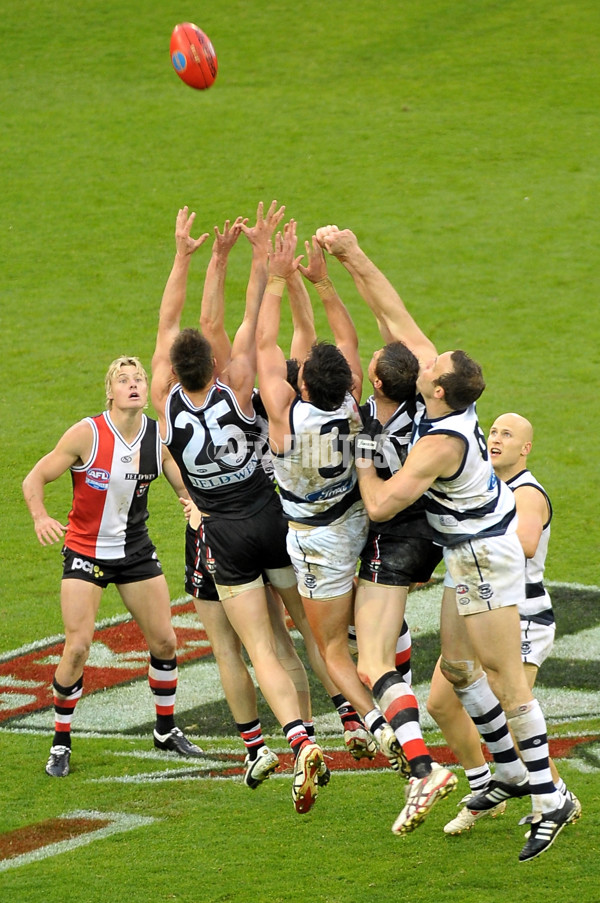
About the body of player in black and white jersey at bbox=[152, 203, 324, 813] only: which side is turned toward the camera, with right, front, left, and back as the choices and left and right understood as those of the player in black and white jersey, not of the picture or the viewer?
back

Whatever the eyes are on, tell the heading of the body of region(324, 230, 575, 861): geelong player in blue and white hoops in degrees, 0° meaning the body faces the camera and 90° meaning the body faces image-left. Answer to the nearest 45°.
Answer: approximately 90°

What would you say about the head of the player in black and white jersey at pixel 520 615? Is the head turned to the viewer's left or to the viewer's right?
to the viewer's left

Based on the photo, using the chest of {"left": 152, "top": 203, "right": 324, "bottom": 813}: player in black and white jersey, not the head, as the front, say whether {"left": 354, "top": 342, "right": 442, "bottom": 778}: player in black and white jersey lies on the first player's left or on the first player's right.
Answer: on the first player's right

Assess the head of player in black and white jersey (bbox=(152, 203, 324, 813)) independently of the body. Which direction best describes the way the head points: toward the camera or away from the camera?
away from the camera

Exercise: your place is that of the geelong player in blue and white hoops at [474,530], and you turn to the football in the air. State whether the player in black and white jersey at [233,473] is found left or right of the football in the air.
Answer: left
